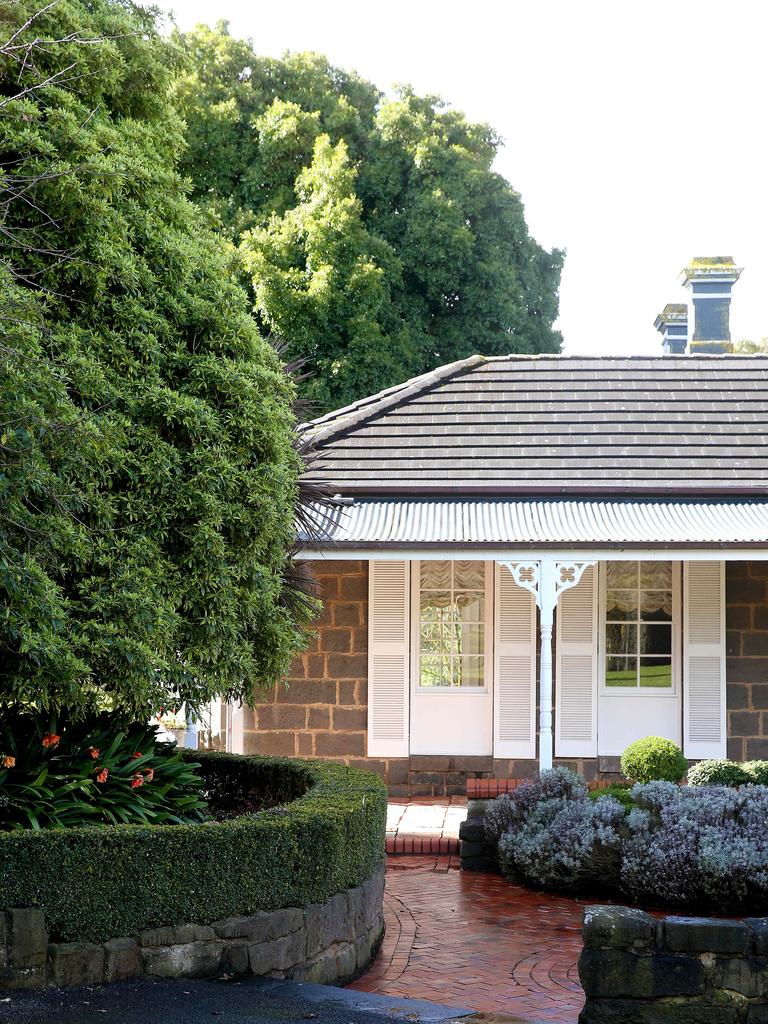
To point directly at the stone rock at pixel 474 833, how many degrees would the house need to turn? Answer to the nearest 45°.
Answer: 0° — it already faces it

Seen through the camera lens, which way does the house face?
facing the viewer

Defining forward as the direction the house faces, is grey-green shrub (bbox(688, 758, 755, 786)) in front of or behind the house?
in front

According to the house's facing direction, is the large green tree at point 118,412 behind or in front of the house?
in front

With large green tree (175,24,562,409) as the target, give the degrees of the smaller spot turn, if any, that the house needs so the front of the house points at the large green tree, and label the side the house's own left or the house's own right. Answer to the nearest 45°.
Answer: approximately 180°

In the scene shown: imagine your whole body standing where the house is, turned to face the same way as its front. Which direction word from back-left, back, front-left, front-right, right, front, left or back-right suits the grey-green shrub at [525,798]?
front

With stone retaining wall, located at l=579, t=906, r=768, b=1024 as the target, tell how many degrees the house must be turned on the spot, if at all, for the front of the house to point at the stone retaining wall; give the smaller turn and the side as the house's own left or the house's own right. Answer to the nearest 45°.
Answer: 0° — it already faces it

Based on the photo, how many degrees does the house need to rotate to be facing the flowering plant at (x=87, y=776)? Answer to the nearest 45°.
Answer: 0° — it already faces it

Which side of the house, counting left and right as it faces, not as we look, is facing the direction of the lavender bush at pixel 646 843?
front

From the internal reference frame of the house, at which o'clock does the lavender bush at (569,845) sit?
The lavender bush is roughly at 12 o'clock from the house.
